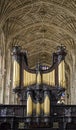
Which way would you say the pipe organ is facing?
toward the camera
